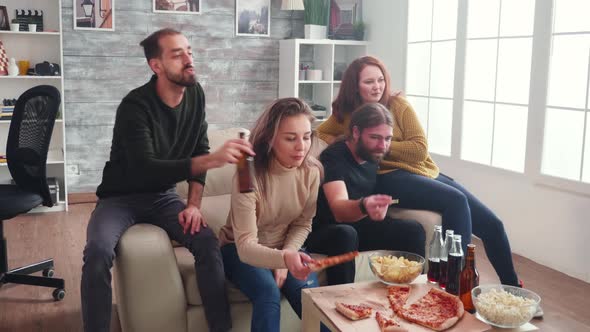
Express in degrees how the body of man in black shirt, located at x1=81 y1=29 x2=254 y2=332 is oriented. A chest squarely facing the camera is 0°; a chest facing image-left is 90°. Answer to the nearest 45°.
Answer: approximately 315°

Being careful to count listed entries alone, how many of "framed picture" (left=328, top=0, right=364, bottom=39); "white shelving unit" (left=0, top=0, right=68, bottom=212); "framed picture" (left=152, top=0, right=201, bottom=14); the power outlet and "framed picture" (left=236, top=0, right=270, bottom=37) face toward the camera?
5

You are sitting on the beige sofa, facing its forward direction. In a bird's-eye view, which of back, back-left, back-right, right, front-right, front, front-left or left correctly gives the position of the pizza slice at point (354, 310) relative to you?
front

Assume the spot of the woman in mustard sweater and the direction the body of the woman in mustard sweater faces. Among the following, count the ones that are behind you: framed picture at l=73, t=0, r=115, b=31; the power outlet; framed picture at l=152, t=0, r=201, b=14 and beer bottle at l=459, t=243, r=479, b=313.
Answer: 3

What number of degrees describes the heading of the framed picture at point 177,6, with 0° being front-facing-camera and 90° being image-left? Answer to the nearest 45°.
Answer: approximately 0°

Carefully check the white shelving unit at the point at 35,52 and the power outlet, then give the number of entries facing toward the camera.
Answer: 2

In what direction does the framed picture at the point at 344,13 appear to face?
toward the camera

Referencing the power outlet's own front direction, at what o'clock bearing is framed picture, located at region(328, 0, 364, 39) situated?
The framed picture is roughly at 9 o'clock from the power outlet.

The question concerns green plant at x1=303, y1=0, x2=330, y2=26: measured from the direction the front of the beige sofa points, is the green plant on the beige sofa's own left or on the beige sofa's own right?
on the beige sofa's own left

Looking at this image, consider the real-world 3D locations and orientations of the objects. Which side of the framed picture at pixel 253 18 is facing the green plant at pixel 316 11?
left

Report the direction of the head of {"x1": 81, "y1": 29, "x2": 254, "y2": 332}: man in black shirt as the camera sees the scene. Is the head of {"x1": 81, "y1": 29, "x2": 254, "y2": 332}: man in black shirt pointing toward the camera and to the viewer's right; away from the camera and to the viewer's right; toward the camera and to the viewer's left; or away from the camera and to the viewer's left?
toward the camera and to the viewer's right

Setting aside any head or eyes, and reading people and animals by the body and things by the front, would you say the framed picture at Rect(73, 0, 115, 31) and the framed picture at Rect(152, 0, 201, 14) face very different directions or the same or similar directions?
same or similar directions

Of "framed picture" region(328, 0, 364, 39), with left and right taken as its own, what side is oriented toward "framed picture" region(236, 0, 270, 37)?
right

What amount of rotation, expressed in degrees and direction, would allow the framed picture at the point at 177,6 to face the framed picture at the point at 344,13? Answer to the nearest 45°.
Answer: approximately 90° to its left

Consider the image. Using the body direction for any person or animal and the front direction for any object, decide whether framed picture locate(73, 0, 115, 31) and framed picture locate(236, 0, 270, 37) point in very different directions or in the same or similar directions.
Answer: same or similar directions

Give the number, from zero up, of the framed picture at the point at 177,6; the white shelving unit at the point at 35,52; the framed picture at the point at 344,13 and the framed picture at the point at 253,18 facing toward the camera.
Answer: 4

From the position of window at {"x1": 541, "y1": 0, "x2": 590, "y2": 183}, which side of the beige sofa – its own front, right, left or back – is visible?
left

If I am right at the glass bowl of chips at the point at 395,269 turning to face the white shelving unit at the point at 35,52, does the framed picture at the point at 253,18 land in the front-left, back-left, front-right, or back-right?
front-right

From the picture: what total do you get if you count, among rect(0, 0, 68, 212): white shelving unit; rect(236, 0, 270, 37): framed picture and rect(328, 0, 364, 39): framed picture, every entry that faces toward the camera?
3

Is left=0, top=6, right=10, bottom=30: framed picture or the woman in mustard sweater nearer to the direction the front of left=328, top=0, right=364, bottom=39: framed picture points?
the woman in mustard sweater

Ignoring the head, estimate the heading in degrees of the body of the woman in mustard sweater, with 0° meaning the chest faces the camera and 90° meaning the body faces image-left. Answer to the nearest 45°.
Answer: approximately 315°
